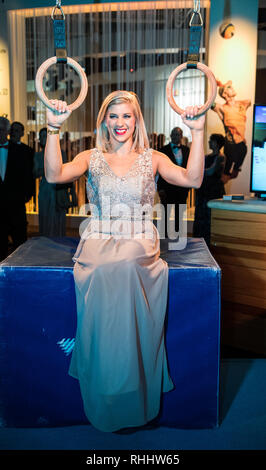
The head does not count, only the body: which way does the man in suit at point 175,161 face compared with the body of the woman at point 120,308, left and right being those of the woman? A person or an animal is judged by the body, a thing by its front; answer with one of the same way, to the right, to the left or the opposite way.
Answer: the same way

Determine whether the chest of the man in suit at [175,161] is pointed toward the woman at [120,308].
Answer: yes

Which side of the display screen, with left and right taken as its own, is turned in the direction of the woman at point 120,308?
front

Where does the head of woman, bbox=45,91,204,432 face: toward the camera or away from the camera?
toward the camera

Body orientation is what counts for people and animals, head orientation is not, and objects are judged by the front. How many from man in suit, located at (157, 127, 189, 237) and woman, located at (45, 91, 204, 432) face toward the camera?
2

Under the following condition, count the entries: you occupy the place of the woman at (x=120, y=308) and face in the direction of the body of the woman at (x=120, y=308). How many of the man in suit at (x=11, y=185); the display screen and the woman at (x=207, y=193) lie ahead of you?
0

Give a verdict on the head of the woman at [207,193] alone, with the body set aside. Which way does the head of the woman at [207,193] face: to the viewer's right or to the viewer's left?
to the viewer's left

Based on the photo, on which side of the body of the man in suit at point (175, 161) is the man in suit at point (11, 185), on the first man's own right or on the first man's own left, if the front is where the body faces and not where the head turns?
on the first man's own right

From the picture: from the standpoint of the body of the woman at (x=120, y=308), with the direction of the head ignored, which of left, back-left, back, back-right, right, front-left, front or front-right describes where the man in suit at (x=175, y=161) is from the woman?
back

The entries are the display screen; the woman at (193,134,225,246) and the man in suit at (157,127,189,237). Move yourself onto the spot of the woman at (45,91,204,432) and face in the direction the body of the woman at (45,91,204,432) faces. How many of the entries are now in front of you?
0

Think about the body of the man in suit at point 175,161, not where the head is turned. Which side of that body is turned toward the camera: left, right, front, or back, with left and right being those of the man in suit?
front

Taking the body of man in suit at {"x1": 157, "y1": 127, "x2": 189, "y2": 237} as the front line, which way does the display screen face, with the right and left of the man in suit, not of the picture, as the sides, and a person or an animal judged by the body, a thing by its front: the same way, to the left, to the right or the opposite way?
the same way
